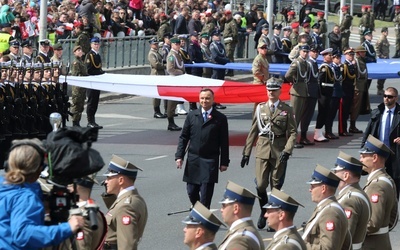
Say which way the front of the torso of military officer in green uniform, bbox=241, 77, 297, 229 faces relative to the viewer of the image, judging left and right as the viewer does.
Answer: facing the viewer

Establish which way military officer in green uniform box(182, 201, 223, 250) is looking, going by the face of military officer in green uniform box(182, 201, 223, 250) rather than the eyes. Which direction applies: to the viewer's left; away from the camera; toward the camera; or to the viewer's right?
to the viewer's left

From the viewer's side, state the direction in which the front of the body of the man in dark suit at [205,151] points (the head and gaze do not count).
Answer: toward the camera

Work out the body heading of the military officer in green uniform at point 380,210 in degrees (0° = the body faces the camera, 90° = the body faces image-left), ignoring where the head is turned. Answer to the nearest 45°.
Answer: approximately 90°

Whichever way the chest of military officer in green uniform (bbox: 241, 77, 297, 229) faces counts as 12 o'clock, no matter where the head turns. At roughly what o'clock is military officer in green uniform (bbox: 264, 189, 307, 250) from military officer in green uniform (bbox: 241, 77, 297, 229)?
military officer in green uniform (bbox: 264, 189, 307, 250) is roughly at 12 o'clock from military officer in green uniform (bbox: 241, 77, 297, 229).

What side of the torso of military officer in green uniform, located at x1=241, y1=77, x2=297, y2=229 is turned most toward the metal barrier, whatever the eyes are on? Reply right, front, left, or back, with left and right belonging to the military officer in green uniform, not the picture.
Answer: back

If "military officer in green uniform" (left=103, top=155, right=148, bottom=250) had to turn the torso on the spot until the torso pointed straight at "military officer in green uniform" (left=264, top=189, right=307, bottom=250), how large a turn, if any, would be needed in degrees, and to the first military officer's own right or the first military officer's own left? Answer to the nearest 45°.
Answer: approximately 135° to the first military officer's own left

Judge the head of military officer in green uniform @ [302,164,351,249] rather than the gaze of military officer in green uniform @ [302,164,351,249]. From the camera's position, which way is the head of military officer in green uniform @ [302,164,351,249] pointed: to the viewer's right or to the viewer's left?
to the viewer's left

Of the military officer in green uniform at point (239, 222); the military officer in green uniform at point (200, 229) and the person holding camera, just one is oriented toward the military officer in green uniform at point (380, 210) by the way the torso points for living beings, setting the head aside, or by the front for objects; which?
the person holding camera

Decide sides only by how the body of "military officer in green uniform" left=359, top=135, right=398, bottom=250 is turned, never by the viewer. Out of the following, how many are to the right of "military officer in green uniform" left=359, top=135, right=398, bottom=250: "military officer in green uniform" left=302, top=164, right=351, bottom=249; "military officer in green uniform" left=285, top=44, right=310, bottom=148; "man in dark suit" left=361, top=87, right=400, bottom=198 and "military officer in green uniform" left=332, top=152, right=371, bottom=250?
2

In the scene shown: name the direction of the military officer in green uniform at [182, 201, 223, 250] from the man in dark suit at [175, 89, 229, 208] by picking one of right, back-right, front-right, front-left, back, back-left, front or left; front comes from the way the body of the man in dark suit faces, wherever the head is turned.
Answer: front

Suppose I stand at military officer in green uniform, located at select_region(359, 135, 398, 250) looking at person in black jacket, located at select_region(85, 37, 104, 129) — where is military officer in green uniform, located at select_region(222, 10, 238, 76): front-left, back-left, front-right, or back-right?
front-right

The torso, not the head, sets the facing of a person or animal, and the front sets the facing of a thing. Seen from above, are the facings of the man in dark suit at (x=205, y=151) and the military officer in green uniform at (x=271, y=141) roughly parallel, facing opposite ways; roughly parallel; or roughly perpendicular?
roughly parallel
